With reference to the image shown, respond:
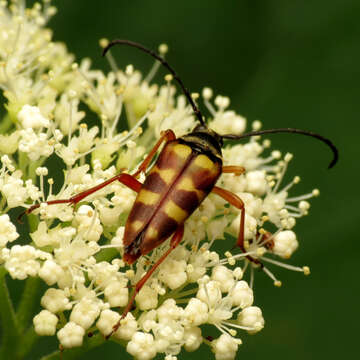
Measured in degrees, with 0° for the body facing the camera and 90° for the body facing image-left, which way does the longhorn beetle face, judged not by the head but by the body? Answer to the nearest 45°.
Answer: approximately 225°
